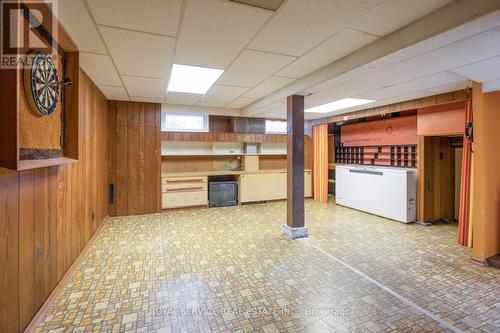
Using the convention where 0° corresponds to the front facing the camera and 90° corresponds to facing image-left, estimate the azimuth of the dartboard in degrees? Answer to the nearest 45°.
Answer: approximately 315°

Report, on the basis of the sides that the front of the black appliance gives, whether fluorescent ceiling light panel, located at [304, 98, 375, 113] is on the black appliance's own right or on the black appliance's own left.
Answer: on the black appliance's own left

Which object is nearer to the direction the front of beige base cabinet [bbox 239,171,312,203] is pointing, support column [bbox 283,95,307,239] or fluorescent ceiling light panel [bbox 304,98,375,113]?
the support column

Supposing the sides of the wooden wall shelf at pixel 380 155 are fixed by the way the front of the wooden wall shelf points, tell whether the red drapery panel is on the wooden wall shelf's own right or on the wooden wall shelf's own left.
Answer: on the wooden wall shelf's own left

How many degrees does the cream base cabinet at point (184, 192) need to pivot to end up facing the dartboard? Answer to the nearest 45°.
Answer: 0° — it already faces it

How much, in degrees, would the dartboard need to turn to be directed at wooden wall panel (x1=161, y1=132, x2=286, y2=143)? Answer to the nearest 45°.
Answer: approximately 90° to its left

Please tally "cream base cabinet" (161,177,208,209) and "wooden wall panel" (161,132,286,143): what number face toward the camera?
2
